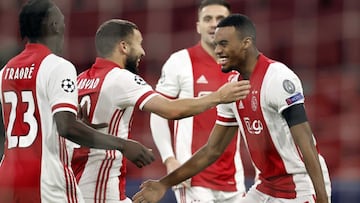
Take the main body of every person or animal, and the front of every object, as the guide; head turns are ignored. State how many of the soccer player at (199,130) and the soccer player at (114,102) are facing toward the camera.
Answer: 1

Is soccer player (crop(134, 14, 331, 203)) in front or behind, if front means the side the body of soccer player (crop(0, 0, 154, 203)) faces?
in front

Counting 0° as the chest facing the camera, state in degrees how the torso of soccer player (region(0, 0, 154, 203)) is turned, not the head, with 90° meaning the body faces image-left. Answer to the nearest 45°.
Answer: approximately 225°

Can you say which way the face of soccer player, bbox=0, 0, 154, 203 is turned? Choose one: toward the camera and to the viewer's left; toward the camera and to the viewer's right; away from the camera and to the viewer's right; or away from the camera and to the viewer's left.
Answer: away from the camera and to the viewer's right

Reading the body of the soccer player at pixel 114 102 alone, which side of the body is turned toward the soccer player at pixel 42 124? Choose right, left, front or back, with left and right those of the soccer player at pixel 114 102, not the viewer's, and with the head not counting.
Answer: back

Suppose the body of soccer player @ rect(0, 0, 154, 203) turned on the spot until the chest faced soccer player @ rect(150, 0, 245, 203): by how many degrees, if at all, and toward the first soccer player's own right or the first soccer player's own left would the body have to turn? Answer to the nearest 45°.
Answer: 0° — they already face them

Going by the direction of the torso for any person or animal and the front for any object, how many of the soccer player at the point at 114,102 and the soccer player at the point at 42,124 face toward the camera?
0

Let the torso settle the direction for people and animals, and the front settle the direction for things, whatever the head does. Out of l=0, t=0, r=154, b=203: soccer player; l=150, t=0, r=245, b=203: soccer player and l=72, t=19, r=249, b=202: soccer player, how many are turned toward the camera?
1

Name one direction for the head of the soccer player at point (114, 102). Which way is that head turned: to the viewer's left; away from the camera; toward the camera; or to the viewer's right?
to the viewer's right

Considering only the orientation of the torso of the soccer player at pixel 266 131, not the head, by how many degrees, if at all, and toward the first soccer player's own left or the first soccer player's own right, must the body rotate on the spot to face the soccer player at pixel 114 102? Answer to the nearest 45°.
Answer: approximately 45° to the first soccer player's own right

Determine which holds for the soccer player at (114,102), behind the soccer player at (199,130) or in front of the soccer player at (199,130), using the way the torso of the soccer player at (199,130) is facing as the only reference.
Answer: in front

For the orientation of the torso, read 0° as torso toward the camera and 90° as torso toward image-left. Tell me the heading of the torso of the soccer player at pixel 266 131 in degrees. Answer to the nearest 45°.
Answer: approximately 45°

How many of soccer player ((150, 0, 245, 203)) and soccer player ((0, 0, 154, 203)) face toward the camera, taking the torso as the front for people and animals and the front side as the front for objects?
1
